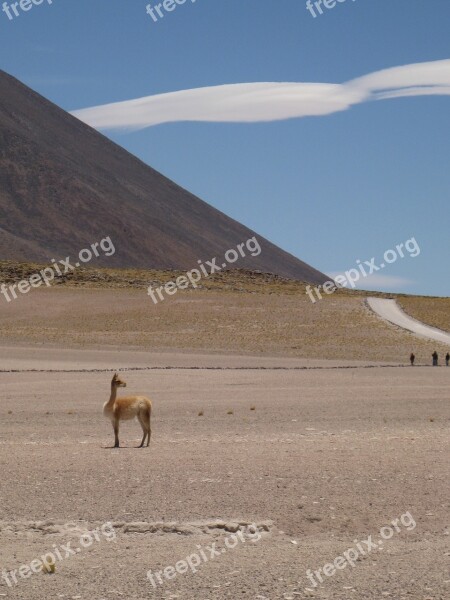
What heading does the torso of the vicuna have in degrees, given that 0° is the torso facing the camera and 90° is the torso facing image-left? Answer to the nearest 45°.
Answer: approximately 90°
